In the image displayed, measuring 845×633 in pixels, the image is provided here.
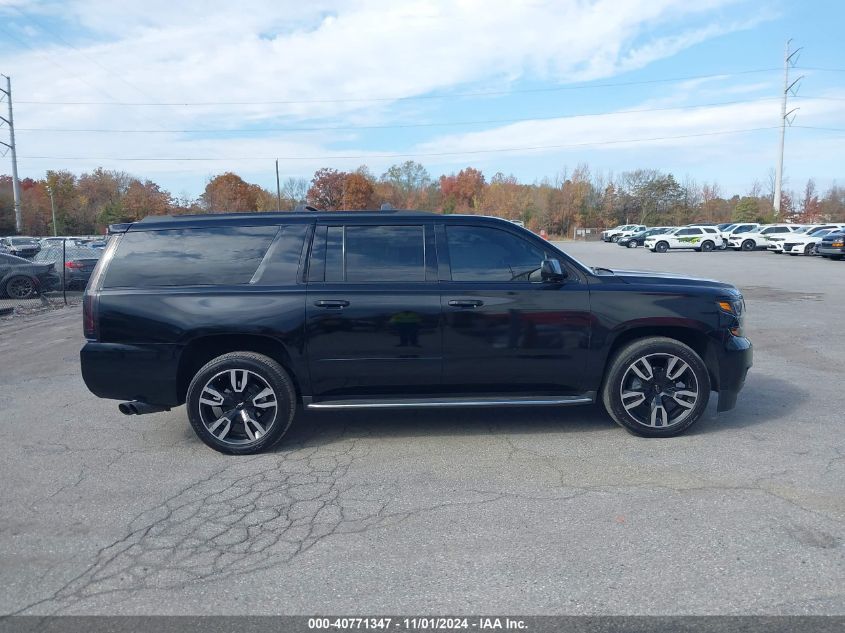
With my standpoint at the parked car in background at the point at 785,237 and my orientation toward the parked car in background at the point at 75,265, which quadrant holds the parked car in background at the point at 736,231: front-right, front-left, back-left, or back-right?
back-right

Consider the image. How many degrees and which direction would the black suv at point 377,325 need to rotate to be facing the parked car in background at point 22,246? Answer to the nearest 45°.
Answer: approximately 135° to its left

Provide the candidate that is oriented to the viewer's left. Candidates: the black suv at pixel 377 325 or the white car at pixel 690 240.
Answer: the white car

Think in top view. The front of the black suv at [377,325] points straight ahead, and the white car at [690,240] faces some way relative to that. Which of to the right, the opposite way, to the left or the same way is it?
the opposite way

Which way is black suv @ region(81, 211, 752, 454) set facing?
to the viewer's right

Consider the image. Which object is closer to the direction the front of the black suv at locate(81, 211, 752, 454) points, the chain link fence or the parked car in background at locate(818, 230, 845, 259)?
the parked car in background

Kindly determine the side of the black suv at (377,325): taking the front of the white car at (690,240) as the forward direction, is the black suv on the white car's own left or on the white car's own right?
on the white car's own left

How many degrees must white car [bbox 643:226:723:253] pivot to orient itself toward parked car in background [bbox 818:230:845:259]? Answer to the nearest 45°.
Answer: approximately 135° to its left

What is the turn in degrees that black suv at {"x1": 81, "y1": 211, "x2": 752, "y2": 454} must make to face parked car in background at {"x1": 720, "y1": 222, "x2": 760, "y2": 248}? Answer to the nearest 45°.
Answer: approximately 45° to its left

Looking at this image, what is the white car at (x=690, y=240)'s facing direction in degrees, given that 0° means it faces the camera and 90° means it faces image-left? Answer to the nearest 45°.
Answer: approximately 90°
